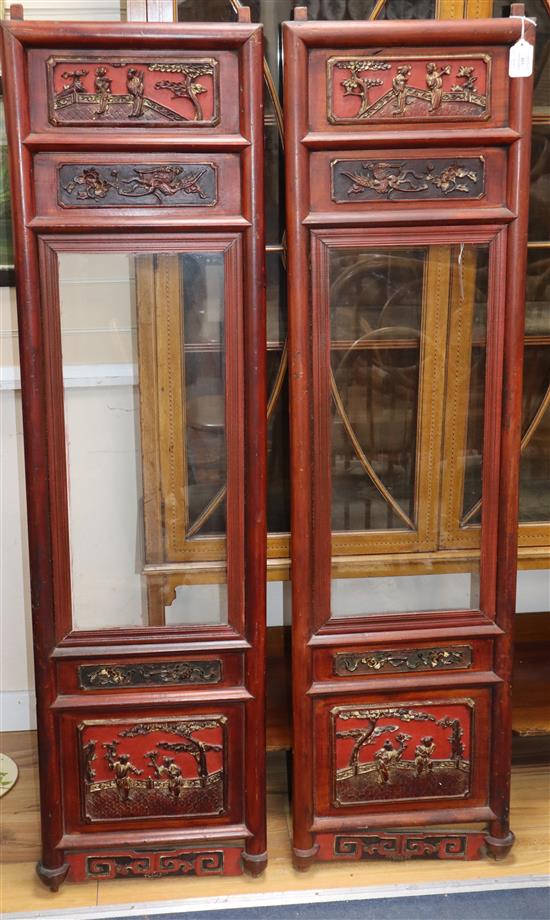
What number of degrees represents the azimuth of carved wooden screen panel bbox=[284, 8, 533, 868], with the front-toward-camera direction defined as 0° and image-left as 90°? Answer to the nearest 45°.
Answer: approximately 0°

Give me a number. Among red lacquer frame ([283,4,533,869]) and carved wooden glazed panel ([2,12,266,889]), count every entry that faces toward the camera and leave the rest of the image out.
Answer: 2

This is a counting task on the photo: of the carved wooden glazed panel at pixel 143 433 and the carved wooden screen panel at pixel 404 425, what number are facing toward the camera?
2
